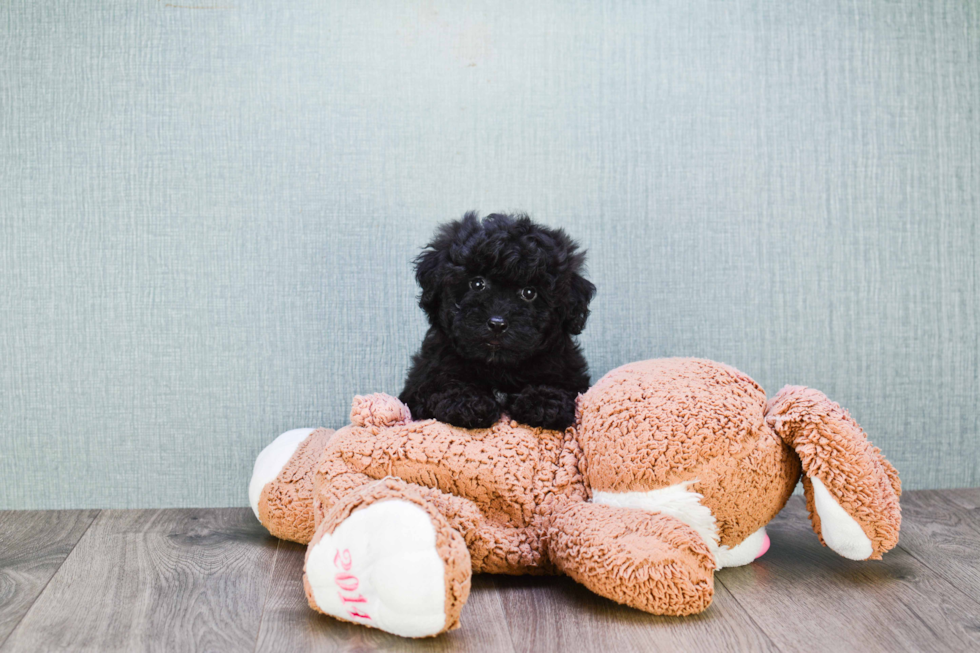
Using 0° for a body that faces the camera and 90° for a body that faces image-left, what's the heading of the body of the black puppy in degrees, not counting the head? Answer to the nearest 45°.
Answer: approximately 0°
